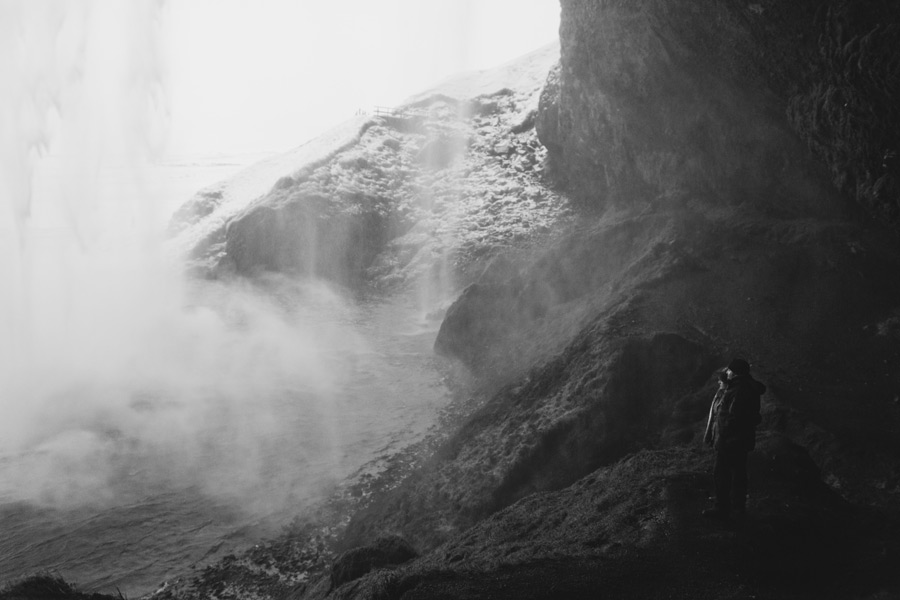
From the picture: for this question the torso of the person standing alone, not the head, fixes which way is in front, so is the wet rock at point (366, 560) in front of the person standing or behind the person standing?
in front

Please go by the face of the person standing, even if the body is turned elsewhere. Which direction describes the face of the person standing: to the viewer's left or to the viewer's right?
to the viewer's left

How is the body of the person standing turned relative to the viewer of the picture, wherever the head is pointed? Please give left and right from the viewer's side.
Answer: facing to the left of the viewer
